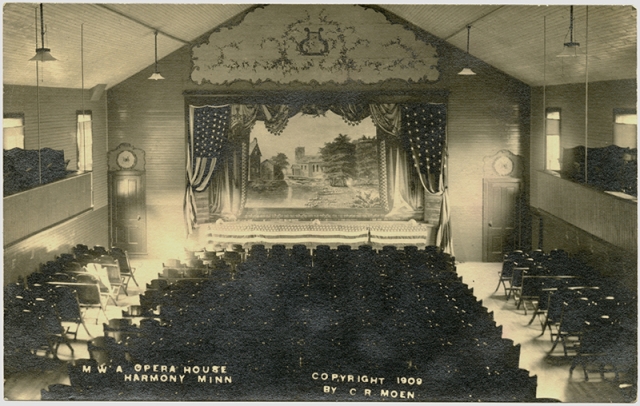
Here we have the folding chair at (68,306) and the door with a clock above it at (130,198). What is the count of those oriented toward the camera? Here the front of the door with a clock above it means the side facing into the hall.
1

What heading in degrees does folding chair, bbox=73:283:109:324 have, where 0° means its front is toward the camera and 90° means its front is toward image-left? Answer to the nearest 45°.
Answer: approximately 225°

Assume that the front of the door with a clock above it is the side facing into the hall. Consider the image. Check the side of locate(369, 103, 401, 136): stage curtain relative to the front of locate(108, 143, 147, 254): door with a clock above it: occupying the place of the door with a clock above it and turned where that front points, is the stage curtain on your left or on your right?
on your left

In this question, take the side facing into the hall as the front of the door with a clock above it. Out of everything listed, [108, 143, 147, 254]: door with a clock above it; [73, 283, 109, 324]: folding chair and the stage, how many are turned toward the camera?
2

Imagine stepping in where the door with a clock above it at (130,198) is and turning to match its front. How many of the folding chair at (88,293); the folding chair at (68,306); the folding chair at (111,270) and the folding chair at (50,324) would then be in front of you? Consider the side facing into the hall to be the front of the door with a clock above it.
4

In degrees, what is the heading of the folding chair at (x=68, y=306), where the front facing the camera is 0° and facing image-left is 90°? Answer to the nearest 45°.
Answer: approximately 225°

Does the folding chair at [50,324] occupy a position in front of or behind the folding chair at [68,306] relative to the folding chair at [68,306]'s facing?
behind

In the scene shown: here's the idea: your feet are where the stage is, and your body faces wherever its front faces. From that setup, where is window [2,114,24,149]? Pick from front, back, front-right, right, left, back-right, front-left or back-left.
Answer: front-right

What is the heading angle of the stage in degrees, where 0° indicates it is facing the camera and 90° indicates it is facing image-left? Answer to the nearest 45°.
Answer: approximately 0°

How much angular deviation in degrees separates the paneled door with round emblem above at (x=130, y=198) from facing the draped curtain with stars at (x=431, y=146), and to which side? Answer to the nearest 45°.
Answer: approximately 90° to its left
